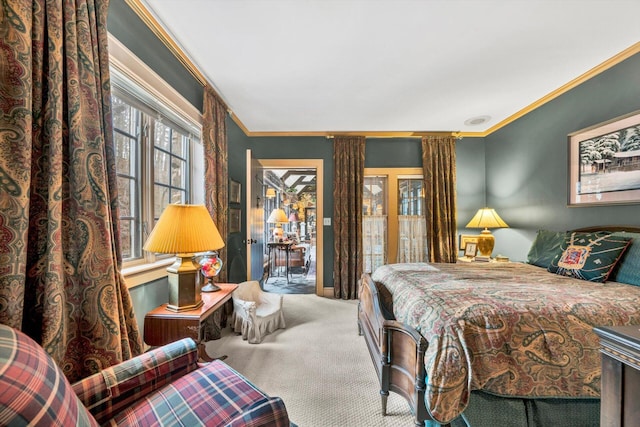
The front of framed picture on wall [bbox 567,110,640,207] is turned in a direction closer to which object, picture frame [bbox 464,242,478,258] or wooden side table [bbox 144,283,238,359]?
the wooden side table

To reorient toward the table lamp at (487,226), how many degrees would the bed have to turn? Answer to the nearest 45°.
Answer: approximately 135° to its right

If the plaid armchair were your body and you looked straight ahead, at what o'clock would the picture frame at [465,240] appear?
The picture frame is roughly at 1 o'clock from the plaid armchair.

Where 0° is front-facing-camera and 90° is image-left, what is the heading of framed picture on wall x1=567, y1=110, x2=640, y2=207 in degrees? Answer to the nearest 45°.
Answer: approximately 45°

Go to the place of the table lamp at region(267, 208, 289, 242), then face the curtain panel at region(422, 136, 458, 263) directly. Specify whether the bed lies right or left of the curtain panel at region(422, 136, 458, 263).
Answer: right

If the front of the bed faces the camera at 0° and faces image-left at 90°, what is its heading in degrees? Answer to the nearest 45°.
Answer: approximately 45°

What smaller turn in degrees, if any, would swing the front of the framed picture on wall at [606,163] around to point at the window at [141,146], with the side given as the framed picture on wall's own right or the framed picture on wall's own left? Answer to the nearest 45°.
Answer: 0° — it already faces it

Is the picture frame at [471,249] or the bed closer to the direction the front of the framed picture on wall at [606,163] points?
the bed

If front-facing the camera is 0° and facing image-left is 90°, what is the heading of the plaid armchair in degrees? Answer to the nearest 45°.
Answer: approximately 225°

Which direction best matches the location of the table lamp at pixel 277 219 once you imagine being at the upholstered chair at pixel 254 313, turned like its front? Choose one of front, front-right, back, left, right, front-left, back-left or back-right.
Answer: back-left
